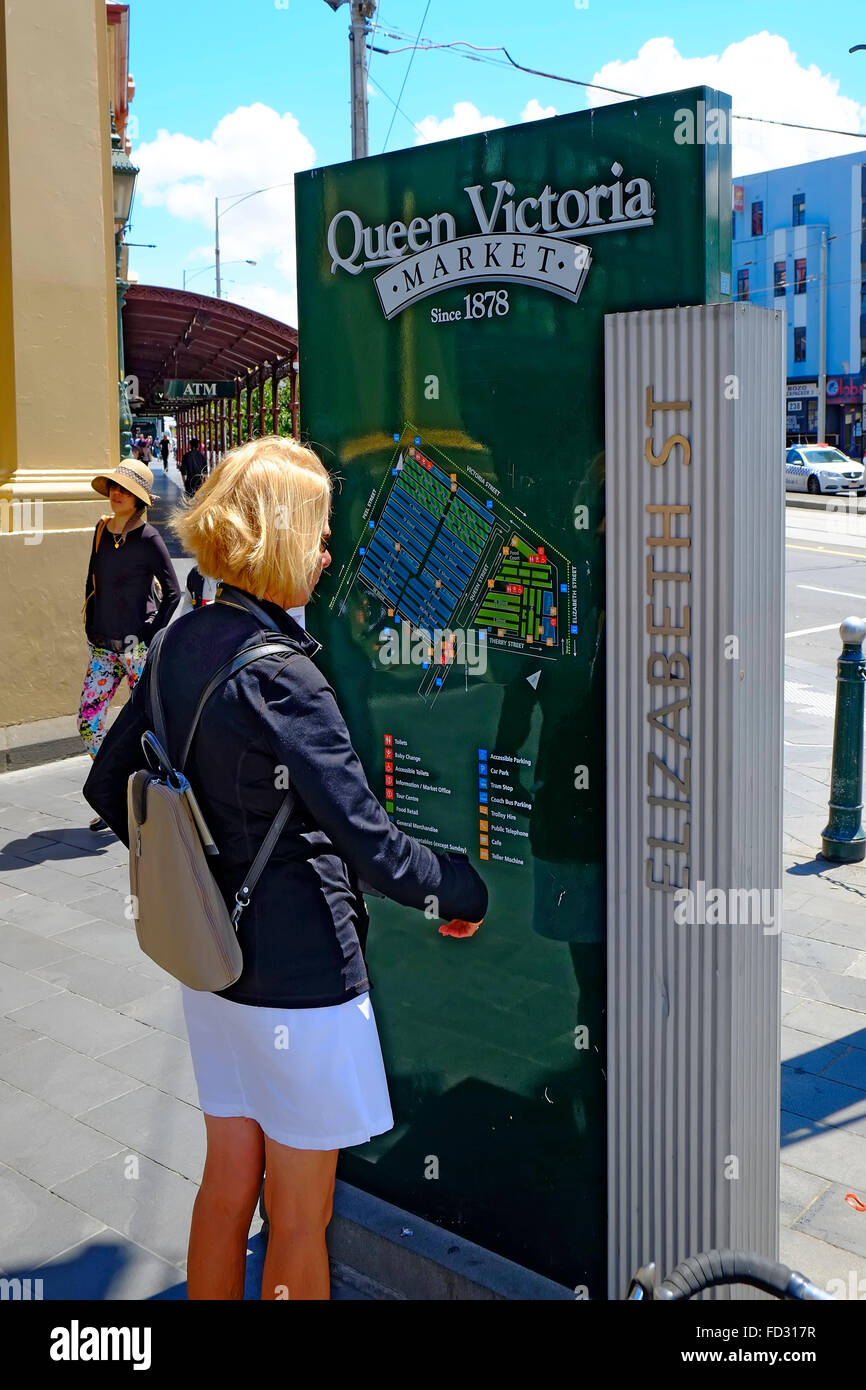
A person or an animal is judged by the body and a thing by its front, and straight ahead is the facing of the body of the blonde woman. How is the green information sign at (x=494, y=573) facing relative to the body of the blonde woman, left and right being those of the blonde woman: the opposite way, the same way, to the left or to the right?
the opposite way

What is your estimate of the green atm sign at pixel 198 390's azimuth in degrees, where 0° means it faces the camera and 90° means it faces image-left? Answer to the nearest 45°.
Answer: approximately 0°

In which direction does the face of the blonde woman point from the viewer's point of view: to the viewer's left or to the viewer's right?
to the viewer's right

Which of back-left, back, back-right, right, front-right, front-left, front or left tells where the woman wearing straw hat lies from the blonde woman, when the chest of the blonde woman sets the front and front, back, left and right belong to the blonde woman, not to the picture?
front-left

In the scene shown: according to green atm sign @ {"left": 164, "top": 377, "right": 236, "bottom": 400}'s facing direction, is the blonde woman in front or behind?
in front

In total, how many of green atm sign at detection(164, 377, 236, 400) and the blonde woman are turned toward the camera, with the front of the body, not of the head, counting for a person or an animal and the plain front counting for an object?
1

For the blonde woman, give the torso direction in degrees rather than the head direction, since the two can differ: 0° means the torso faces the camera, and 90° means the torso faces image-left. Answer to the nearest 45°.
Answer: approximately 225°

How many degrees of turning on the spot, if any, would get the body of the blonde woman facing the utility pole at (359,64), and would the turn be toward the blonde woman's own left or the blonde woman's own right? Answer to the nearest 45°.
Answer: approximately 45° to the blonde woman's own left

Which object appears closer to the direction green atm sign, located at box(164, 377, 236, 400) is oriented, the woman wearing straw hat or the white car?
the woman wearing straw hat
